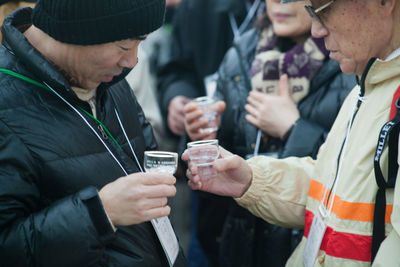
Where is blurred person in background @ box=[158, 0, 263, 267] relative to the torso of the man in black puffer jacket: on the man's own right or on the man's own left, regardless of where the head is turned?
on the man's own left

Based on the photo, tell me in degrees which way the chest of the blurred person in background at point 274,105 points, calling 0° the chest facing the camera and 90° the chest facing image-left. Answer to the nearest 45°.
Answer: approximately 0°

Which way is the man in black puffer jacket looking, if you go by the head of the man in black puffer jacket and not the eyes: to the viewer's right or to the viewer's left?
to the viewer's right

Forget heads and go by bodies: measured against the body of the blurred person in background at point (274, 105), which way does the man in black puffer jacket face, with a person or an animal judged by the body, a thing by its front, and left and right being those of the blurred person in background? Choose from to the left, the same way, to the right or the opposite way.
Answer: to the left

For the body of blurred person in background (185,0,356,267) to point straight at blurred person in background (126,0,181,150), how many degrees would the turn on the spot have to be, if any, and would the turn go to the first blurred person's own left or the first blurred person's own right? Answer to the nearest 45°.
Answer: approximately 135° to the first blurred person's own right

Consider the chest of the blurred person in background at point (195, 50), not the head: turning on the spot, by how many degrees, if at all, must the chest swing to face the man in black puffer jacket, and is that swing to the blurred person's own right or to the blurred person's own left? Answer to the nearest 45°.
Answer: approximately 45° to the blurred person's own right

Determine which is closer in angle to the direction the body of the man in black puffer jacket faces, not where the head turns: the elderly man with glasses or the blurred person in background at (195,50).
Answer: the elderly man with glasses
